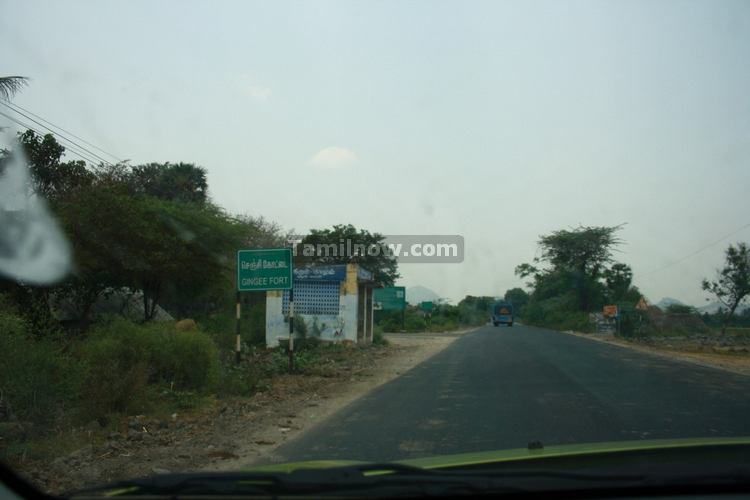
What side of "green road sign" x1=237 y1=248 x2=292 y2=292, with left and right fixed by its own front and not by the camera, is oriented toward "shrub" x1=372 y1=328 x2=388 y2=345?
back

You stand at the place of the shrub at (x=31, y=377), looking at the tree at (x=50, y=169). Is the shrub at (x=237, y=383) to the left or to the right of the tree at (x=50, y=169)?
right

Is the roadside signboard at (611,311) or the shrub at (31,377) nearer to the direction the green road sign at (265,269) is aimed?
the shrub

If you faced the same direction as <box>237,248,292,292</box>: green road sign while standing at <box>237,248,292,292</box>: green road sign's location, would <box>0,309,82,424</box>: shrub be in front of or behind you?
in front

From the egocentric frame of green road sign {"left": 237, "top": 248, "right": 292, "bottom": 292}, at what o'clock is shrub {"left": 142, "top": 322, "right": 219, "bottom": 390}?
The shrub is roughly at 1 o'clock from the green road sign.

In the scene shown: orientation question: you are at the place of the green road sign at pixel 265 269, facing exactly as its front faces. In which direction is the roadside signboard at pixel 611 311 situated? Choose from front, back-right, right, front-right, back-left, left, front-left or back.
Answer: back-left

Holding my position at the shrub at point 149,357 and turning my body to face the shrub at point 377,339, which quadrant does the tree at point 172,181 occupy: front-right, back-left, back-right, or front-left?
front-left

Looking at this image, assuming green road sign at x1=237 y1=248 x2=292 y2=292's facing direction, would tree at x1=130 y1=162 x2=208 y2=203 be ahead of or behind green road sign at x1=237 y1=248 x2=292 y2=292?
behind

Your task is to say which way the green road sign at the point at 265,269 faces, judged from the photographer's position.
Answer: facing the viewer

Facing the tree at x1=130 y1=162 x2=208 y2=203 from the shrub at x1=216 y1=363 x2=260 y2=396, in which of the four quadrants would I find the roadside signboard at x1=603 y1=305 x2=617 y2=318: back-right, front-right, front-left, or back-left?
front-right

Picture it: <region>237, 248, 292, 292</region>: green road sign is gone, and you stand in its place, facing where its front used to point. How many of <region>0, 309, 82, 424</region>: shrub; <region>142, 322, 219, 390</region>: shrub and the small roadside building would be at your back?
1

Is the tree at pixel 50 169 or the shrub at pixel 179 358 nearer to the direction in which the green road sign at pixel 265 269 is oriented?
the shrub

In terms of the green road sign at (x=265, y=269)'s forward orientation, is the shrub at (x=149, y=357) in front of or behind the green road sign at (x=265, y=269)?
in front
